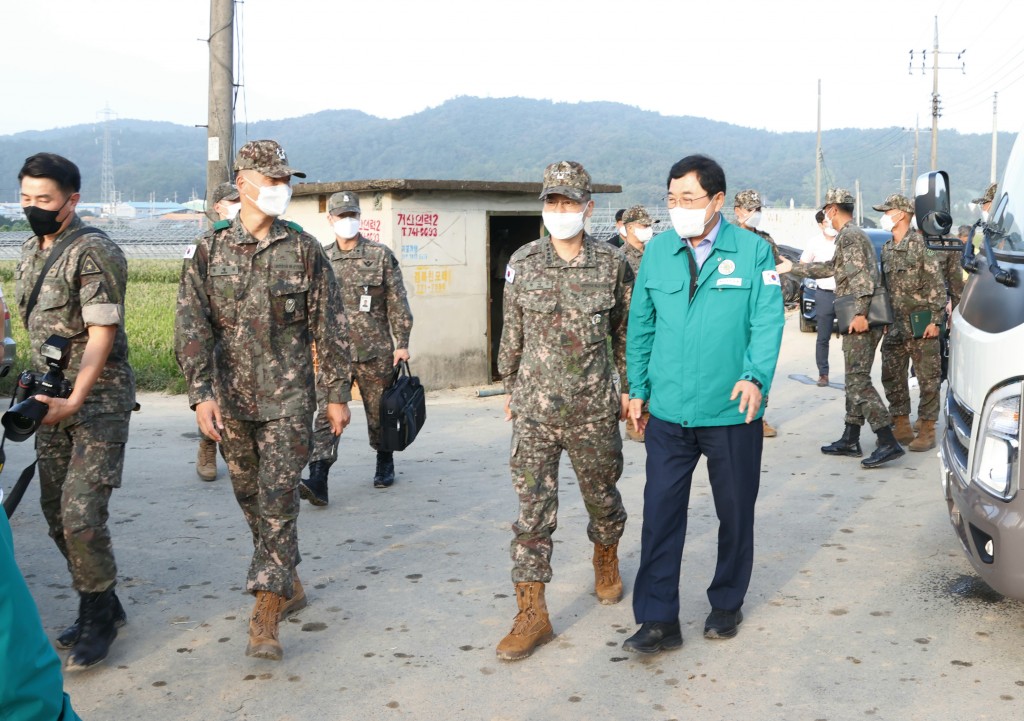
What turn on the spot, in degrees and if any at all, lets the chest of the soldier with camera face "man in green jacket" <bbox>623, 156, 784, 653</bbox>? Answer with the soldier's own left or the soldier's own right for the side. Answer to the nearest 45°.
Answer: approximately 135° to the soldier's own left

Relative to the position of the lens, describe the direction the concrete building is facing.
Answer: facing the viewer and to the right of the viewer

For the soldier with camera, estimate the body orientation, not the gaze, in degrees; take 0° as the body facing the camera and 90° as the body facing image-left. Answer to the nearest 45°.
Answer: approximately 45°

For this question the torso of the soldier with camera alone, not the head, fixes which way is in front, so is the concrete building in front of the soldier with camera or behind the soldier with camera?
behind

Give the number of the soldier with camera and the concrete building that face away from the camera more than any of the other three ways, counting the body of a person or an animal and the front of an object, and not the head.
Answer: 0

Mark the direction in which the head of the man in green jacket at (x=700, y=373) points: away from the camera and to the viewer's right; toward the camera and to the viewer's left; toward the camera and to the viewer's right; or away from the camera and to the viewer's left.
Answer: toward the camera and to the viewer's left

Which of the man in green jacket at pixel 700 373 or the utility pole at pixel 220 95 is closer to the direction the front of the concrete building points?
the man in green jacket

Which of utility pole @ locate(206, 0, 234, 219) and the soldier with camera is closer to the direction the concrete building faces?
the soldier with camera
